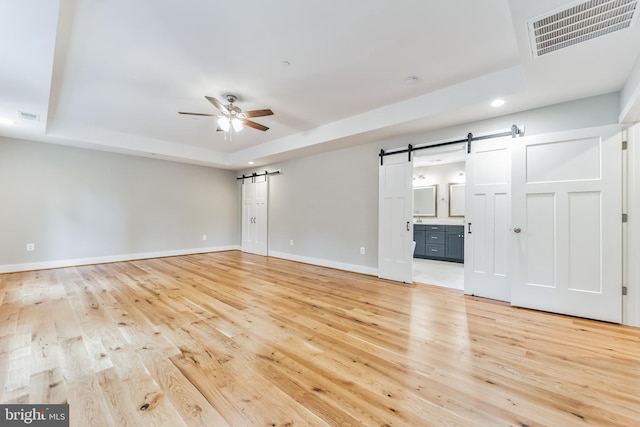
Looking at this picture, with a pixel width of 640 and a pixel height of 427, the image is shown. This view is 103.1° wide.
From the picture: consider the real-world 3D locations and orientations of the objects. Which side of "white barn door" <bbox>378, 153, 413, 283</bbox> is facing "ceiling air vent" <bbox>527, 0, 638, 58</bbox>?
left

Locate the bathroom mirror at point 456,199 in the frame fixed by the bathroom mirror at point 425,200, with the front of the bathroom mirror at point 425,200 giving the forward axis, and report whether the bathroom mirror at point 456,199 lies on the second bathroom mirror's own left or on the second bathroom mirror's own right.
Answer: on the second bathroom mirror's own left

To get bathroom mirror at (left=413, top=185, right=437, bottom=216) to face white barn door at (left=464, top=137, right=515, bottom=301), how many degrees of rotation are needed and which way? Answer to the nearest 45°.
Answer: approximately 45° to its left

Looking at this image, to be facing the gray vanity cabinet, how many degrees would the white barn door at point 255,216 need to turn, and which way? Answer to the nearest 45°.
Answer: approximately 90° to its left

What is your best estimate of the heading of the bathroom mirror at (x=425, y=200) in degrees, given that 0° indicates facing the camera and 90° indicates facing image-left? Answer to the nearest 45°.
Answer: approximately 45°

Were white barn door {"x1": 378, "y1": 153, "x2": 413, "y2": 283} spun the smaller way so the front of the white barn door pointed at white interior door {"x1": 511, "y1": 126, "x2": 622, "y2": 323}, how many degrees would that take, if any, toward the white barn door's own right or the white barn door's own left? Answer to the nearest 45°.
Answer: approximately 90° to the white barn door's own left

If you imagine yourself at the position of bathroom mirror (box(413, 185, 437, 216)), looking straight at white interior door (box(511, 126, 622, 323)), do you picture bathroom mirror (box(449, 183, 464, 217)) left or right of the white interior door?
left

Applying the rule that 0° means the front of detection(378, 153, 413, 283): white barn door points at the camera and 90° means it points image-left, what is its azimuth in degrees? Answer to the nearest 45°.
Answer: approximately 45°

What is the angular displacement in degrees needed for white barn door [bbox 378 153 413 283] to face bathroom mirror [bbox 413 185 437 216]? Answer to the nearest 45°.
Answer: approximately 135° to its right

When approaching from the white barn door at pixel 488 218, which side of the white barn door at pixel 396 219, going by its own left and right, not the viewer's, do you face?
left

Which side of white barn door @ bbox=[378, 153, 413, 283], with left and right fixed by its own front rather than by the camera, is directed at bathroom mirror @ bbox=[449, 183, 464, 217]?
back
